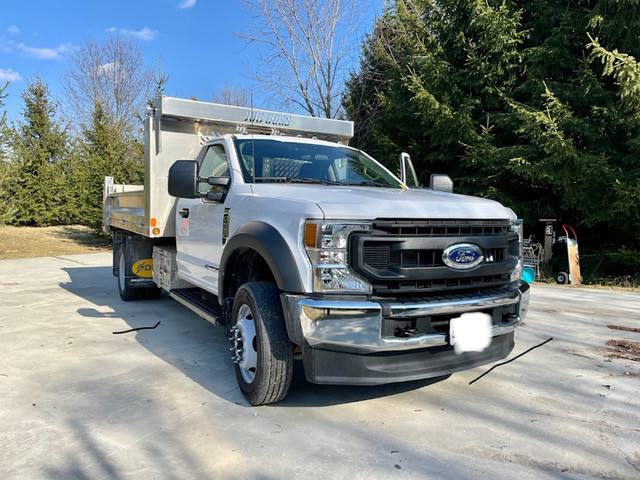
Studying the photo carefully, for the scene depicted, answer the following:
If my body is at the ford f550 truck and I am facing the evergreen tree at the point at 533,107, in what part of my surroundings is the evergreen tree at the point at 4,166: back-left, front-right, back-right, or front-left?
front-left

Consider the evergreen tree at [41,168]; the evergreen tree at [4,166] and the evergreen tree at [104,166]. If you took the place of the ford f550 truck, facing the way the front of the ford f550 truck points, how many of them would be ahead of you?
0

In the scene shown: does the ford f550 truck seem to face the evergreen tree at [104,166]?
no

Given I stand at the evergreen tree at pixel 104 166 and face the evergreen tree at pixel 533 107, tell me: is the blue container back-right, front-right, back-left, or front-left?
front-right

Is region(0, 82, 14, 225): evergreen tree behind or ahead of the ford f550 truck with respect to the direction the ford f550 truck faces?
behind

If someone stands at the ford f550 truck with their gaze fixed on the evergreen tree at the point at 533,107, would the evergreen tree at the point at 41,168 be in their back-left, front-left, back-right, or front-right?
front-left

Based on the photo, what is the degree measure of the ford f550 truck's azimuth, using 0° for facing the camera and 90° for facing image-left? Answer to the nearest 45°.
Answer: approximately 315°

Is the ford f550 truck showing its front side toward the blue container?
no

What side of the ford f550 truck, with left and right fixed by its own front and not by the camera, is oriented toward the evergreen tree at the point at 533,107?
left

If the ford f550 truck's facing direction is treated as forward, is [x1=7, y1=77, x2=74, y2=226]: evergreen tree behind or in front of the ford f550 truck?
behind

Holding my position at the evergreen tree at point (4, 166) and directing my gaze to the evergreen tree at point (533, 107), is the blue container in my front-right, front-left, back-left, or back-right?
front-right
